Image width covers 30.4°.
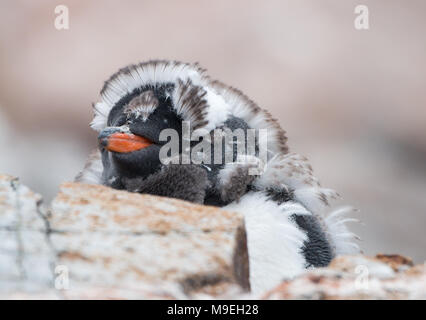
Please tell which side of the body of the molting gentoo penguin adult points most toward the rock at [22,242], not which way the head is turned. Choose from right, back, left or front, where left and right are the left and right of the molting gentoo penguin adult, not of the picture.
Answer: front

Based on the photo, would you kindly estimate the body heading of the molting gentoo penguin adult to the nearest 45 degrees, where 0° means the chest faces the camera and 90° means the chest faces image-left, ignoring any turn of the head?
approximately 45°

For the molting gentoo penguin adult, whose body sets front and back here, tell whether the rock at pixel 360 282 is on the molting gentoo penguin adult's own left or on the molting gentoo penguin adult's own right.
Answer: on the molting gentoo penguin adult's own left
